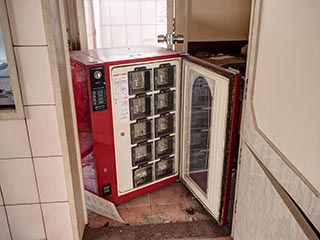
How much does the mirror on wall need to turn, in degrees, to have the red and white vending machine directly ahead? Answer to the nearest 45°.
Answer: approximately 90° to its left

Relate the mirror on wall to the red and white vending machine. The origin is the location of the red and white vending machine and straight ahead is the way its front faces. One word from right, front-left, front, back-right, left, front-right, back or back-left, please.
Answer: right
